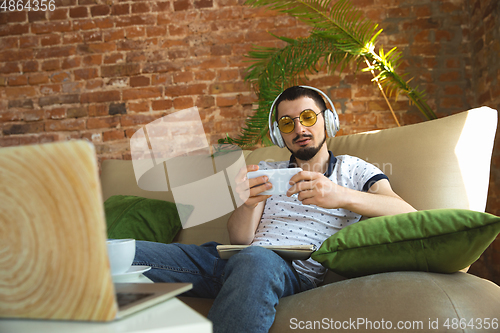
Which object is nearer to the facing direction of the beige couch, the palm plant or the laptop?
the laptop

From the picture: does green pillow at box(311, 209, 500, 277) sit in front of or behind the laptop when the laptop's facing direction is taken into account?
in front

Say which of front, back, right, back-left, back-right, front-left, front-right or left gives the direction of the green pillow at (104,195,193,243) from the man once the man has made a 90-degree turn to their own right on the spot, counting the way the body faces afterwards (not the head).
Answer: front

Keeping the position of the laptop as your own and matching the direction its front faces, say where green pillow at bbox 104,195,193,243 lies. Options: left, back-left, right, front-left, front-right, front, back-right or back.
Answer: front-left

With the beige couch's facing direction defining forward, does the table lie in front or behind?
in front

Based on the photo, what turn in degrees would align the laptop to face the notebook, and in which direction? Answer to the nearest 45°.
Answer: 0° — it already faces it

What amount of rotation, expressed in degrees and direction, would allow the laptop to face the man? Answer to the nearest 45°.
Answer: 0° — it already faces them

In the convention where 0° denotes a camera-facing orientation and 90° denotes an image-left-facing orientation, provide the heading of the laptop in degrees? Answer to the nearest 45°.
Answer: approximately 225°
